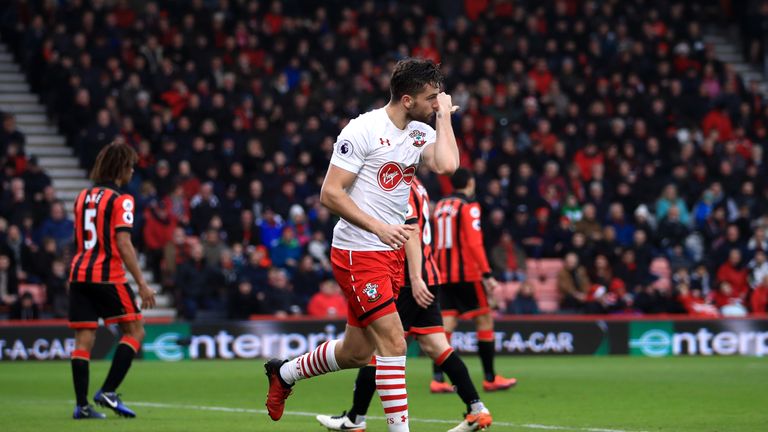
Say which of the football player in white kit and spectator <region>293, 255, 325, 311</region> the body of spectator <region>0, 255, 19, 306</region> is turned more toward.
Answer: the football player in white kit

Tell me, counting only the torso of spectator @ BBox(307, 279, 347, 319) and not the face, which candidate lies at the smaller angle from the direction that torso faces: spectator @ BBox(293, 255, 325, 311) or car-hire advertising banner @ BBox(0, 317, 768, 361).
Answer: the car-hire advertising banner

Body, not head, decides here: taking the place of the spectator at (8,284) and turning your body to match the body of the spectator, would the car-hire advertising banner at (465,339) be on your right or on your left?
on your left

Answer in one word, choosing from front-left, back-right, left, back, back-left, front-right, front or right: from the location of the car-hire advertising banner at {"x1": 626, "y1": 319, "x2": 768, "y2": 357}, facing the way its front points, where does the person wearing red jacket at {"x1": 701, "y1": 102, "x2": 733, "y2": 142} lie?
back

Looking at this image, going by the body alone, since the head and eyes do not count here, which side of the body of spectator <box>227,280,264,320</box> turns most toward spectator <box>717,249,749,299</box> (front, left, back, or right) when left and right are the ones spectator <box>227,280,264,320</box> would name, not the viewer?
left

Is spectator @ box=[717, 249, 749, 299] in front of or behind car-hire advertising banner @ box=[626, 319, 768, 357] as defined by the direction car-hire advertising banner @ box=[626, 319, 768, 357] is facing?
behind

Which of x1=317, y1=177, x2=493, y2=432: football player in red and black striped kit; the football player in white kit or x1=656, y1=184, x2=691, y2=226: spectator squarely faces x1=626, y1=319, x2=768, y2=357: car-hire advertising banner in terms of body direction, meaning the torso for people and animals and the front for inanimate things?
the spectator
